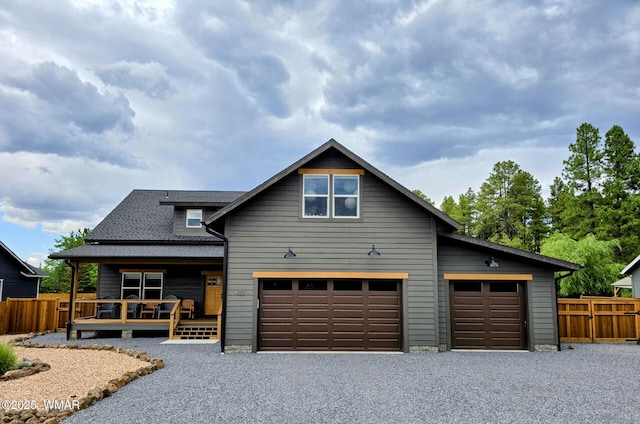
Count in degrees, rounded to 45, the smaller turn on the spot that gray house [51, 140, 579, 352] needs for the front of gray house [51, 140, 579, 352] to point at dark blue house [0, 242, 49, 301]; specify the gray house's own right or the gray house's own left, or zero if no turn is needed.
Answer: approximately 135° to the gray house's own right

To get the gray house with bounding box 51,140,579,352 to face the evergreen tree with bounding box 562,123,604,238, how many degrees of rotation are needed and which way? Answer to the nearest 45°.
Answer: approximately 135° to its left

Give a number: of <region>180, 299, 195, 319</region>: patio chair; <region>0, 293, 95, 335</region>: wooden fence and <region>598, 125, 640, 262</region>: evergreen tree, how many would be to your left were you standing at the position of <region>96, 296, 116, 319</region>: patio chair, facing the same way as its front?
2

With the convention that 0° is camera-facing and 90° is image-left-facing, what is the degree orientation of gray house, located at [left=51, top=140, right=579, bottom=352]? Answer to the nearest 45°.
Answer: approximately 0°

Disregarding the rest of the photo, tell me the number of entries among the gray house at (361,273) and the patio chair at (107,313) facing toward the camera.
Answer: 2
